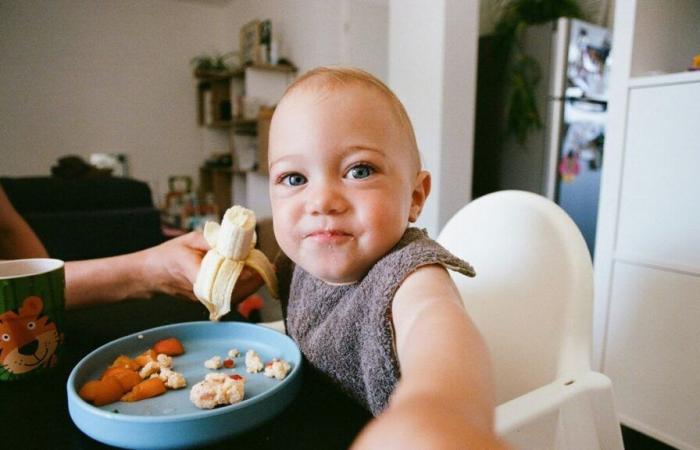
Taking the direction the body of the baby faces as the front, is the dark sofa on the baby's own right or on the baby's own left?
on the baby's own right

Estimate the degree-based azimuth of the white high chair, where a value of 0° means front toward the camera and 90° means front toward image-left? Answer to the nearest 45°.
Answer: approximately 45°

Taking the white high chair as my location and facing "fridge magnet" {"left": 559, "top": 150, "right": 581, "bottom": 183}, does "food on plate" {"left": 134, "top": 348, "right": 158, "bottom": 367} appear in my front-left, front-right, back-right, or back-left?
back-left

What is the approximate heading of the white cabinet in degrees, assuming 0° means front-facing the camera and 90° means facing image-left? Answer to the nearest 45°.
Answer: approximately 45°

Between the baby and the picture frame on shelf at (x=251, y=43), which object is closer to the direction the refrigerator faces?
the baby

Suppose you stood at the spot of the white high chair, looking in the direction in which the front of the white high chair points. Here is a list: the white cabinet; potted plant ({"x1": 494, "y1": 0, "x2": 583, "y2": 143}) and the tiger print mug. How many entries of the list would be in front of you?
1

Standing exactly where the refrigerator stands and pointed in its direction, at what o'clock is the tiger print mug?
The tiger print mug is roughly at 2 o'clock from the refrigerator.
